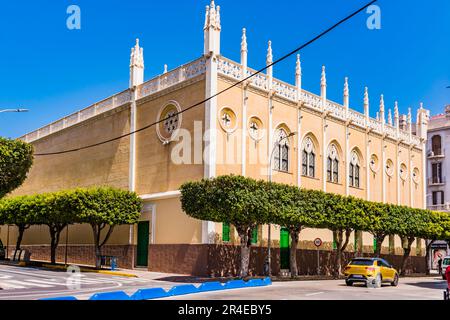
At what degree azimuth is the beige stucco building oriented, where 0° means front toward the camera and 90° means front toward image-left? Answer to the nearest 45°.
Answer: approximately 315°

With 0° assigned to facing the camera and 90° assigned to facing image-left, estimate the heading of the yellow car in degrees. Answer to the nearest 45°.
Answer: approximately 225°

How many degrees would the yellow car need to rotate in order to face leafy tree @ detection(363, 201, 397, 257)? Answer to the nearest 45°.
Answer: approximately 45° to its left

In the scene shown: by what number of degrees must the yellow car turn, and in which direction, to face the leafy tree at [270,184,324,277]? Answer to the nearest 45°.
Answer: approximately 90° to its left

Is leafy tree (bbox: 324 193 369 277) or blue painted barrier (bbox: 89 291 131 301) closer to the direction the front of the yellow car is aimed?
the leafy tree

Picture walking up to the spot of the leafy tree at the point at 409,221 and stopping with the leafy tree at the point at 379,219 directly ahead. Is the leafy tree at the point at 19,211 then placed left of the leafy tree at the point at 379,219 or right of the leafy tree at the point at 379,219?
right

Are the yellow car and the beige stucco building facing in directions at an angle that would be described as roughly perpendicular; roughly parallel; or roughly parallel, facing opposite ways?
roughly perpendicular
